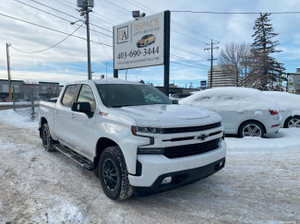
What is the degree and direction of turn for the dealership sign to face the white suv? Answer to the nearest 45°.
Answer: approximately 90° to its left

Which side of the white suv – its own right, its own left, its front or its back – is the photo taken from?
left

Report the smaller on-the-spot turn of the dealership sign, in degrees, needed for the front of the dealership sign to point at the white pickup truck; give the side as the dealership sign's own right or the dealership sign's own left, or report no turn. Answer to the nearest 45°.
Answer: approximately 45° to the dealership sign's own left

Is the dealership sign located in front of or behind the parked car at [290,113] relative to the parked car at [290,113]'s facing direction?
in front

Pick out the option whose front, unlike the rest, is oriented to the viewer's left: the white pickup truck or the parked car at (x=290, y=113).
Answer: the parked car

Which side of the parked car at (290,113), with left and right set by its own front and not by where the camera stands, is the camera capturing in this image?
left

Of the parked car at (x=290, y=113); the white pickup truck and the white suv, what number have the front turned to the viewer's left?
2

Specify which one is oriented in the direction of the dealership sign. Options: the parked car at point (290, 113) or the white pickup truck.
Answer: the parked car

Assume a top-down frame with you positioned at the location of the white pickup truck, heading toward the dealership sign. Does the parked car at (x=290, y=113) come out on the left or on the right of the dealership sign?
right

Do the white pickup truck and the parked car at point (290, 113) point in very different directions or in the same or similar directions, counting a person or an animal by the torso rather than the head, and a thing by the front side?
very different directions

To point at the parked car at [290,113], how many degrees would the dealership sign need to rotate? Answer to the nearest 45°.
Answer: approximately 90° to its left

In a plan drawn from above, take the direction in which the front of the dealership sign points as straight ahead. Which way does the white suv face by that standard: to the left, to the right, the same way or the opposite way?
to the right

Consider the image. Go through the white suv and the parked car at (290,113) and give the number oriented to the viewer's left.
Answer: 2

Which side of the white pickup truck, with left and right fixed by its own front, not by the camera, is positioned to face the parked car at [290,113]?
left

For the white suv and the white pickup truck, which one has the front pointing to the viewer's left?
the white suv

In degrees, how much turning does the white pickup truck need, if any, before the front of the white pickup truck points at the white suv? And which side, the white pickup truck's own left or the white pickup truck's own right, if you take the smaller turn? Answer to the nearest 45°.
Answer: approximately 90° to the white pickup truck's own left
